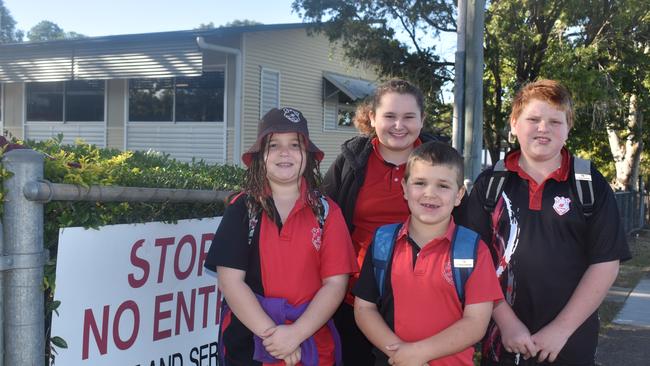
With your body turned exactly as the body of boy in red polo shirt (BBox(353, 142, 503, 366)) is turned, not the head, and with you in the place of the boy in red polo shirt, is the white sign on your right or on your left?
on your right

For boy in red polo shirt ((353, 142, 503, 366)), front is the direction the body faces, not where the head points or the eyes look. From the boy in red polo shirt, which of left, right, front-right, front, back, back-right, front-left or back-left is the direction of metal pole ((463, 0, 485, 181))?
back

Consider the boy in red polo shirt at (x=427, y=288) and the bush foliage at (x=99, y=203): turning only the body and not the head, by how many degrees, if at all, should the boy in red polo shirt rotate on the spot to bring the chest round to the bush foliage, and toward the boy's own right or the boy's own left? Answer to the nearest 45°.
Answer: approximately 90° to the boy's own right

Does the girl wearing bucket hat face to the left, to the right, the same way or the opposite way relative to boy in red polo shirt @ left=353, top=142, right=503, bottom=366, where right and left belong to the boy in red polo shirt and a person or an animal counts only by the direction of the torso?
the same way

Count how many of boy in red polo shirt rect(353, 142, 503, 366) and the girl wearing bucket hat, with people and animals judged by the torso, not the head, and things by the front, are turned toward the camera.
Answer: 2

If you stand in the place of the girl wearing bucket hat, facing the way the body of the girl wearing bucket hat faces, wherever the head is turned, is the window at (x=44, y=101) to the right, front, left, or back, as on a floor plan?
back

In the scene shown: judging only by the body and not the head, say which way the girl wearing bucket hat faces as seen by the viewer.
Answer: toward the camera

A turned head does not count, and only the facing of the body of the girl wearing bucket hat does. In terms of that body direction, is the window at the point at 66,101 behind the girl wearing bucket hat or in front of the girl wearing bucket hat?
behind

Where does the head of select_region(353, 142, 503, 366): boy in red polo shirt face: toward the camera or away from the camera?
toward the camera

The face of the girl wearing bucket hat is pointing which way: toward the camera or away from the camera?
toward the camera
